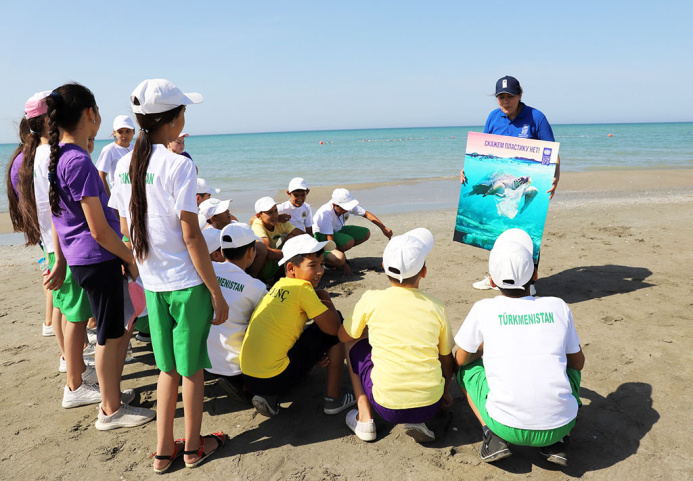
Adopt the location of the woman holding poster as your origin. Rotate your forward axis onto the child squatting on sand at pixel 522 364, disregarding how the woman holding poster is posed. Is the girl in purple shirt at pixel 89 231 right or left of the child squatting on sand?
right

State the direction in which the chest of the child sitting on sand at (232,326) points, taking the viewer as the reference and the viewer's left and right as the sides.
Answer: facing away from the viewer and to the right of the viewer

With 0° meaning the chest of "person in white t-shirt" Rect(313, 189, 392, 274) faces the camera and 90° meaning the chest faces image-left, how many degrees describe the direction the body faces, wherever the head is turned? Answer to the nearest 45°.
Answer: approximately 315°

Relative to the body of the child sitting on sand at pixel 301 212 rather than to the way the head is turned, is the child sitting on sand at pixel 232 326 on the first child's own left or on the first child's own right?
on the first child's own right

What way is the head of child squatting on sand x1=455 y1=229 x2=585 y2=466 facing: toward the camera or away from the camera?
away from the camera

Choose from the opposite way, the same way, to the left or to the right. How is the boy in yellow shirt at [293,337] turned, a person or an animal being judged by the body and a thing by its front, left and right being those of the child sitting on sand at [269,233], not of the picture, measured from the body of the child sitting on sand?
to the left

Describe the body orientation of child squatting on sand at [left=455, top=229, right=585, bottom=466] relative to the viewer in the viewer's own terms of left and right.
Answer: facing away from the viewer

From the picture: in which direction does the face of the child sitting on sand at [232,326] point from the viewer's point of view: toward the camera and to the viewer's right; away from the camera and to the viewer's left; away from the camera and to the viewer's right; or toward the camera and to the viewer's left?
away from the camera and to the viewer's right

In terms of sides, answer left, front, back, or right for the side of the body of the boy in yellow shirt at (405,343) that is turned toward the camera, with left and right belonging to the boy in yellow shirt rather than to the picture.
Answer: back

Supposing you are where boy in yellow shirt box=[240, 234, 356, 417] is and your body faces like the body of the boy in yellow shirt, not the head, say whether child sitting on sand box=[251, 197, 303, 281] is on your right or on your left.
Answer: on your left

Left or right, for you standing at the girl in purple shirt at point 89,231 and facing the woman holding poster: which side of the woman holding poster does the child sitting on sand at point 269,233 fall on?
left

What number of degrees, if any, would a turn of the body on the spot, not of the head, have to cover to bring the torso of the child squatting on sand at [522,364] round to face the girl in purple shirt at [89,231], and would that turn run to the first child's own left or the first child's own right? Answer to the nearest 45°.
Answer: approximately 90° to the first child's own left

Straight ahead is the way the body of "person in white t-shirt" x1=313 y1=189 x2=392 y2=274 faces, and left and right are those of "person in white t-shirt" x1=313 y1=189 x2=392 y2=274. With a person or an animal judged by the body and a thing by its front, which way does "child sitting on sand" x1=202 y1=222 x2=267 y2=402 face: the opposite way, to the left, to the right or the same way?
to the left

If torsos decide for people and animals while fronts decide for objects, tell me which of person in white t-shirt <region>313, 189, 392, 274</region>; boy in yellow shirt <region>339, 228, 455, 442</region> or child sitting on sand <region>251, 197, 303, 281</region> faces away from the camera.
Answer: the boy in yellow shirt
